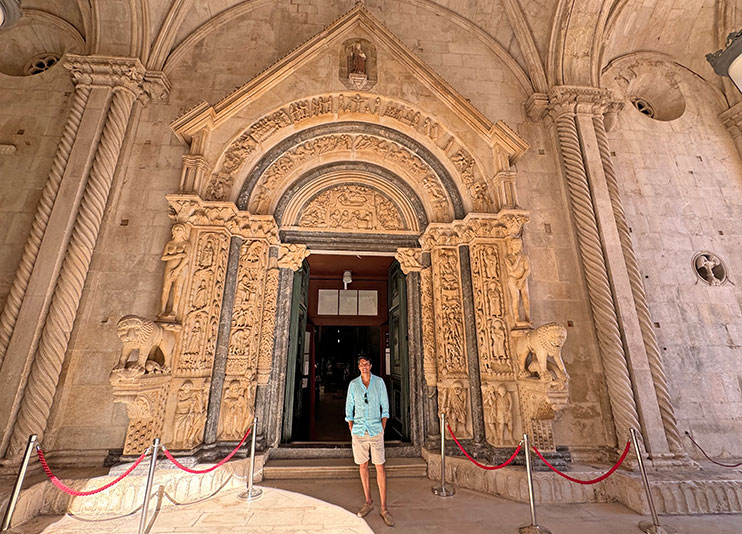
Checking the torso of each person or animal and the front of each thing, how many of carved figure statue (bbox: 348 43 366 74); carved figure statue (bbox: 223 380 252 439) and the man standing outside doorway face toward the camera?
3

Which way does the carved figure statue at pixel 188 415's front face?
toward the camera

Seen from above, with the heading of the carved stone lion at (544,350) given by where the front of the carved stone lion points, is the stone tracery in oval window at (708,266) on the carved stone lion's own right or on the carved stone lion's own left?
on the carved stone lion's own left

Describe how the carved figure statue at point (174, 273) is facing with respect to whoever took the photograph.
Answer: facing the viewer

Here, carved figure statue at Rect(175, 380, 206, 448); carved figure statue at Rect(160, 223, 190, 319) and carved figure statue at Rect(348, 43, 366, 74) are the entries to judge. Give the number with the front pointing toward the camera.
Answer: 3

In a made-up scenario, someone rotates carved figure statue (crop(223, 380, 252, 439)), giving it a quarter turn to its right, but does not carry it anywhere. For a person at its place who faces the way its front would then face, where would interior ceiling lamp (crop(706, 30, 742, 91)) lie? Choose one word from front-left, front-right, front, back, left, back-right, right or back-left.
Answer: back-left

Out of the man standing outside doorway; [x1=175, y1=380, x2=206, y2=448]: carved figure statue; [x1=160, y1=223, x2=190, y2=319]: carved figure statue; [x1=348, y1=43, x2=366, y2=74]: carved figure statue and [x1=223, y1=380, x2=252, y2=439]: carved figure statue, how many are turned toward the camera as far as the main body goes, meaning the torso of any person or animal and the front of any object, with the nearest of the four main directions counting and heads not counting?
5

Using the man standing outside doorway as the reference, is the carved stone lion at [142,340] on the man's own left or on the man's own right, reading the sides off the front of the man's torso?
on the man's own right

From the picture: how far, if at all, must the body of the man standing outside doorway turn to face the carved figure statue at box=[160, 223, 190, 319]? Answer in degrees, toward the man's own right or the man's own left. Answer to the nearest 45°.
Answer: approximately 90° to the man's own right

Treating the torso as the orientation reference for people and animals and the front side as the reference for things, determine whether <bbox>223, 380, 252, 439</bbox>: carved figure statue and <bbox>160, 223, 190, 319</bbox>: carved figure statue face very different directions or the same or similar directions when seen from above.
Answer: same or similar directions
